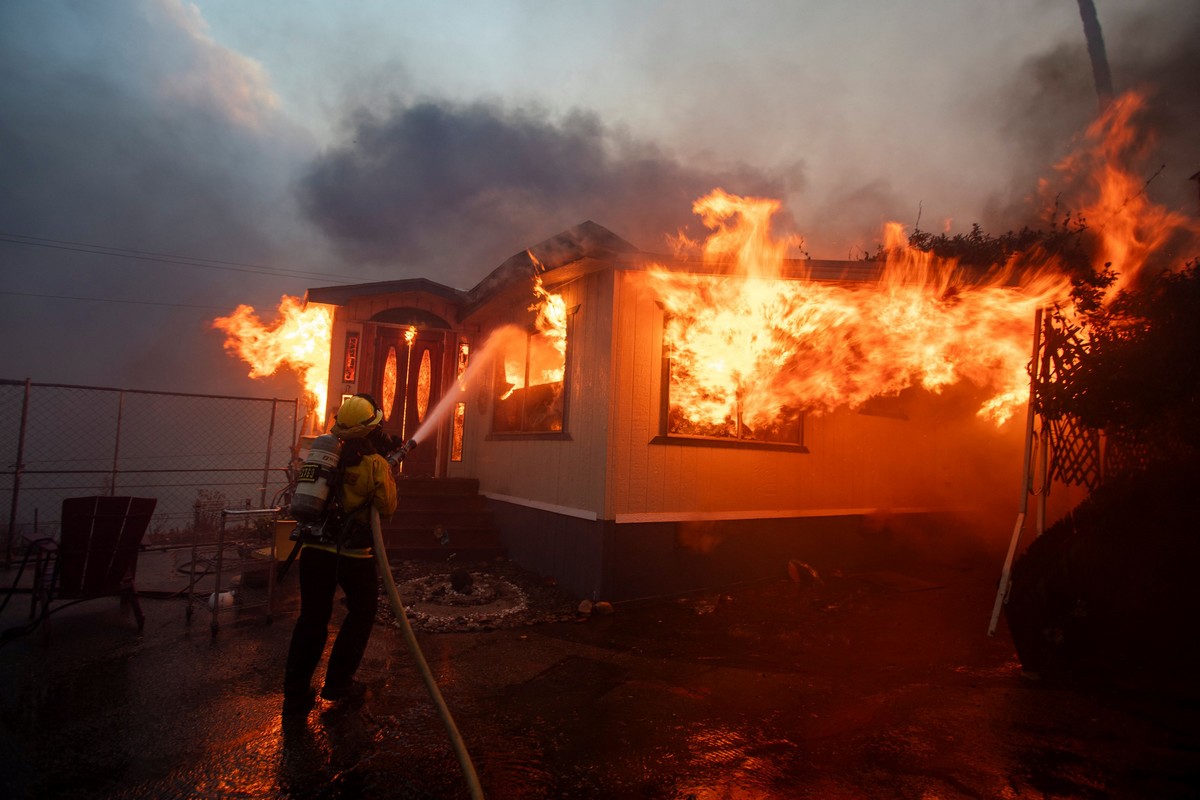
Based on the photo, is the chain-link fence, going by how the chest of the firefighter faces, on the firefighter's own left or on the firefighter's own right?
on the firefighter's own left

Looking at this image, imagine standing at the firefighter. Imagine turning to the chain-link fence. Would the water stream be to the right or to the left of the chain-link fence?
right

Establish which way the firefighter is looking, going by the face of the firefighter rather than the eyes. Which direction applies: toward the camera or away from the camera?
away from the camera

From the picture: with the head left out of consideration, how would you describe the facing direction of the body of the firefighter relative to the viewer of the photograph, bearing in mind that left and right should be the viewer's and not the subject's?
facing away from the viewer and to the right of the viewer

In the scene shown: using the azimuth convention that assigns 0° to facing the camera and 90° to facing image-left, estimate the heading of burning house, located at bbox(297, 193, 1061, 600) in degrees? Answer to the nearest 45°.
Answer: approximately 45°

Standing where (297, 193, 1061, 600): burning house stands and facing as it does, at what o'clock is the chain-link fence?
The chain-link fence is roughly at 2 o'clock from the burning house.

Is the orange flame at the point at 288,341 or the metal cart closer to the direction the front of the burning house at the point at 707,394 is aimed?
the metal cart

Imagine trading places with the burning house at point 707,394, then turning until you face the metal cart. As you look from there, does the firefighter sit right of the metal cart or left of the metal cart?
left

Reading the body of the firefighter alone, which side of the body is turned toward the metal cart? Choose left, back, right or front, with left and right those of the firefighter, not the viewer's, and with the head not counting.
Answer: left

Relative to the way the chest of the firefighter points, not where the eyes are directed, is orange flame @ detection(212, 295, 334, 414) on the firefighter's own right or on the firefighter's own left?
on the firefighter's own left
